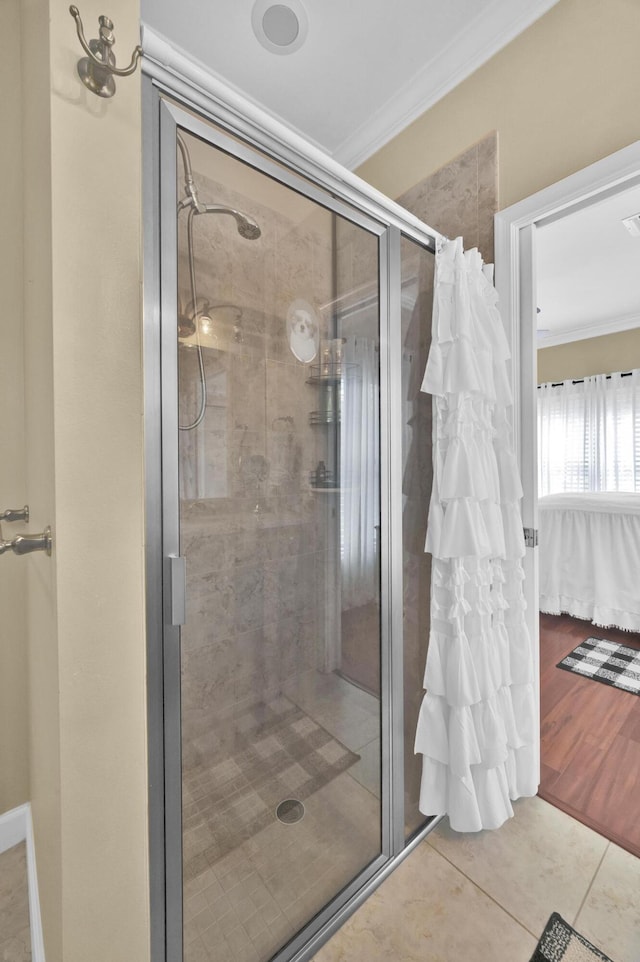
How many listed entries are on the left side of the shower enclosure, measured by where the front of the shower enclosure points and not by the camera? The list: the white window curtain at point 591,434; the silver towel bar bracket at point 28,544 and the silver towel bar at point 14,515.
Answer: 1

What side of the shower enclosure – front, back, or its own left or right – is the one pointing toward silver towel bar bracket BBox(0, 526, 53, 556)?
right

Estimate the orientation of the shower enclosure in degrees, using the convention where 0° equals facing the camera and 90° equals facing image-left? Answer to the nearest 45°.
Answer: approximately 315°

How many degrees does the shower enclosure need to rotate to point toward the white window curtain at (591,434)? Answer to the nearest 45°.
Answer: approximately 90° to its left

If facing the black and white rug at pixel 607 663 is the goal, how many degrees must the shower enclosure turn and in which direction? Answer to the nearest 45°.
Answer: approximately 90° to its left
